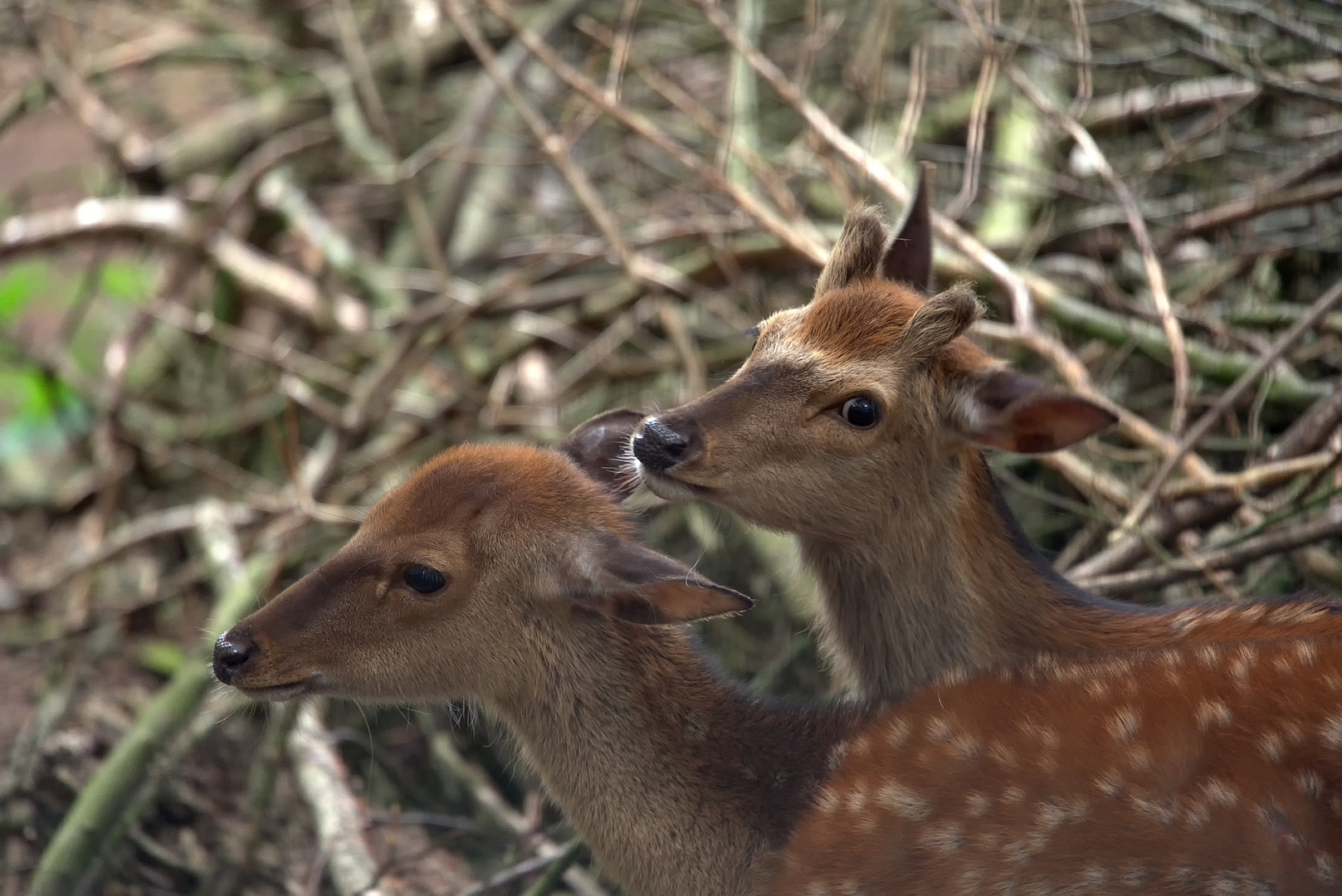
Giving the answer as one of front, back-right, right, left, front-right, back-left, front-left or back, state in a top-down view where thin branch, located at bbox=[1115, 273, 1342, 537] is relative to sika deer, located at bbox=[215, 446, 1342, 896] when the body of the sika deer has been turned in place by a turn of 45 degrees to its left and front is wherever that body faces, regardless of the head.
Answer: back

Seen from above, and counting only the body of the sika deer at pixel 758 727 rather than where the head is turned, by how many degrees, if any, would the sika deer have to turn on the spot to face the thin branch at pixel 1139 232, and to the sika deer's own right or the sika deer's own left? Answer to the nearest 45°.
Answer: approximately 135° to the sika deer's own right

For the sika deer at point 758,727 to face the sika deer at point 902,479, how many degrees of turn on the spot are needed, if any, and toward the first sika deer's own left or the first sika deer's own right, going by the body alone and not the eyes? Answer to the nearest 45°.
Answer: approximately 135° to the first sika deer's own right

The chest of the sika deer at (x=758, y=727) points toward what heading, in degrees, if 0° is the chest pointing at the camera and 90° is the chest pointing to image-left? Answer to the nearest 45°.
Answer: approximately 90°

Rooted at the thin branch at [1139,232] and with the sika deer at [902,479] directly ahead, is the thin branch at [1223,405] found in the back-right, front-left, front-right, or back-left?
front-left

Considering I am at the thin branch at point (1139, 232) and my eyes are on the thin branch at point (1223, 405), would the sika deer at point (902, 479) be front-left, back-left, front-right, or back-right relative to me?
front-right
